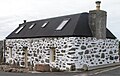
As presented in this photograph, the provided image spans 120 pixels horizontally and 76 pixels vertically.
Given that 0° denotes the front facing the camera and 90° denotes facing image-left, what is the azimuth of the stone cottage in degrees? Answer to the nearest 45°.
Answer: approximately 45°
